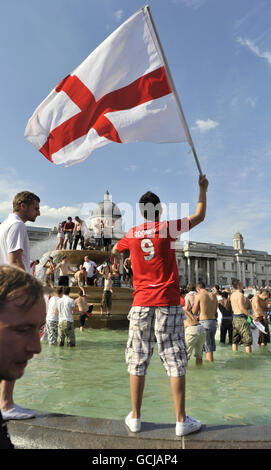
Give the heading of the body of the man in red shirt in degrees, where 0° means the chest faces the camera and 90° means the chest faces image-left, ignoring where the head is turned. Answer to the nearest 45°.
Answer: approximately 180°

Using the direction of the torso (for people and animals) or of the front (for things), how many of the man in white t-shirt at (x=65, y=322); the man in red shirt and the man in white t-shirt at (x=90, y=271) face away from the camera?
2

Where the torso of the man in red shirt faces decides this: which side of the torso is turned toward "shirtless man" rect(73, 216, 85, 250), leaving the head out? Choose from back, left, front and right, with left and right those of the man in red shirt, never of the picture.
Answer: front

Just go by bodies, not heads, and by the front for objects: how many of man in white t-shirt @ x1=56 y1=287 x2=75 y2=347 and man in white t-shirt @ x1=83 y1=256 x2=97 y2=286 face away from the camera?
1

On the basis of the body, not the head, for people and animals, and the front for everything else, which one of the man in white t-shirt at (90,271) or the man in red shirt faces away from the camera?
the man in red shirt

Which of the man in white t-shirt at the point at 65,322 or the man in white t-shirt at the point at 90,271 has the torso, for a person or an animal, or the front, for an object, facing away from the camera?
the man in white t-shirt at the point at 65,322

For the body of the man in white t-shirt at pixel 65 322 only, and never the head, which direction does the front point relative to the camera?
away from the camera

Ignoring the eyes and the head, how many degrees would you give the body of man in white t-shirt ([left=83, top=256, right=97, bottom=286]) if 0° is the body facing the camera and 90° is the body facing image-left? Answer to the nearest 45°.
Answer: approximately 45°

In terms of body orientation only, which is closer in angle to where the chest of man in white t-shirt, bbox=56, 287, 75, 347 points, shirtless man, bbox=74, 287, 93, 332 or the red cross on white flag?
the shirtless man

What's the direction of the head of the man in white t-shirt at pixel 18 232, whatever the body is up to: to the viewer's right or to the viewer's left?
to the viewer's right

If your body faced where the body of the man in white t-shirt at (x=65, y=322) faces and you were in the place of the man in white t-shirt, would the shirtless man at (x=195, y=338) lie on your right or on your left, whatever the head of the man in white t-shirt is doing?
on your right

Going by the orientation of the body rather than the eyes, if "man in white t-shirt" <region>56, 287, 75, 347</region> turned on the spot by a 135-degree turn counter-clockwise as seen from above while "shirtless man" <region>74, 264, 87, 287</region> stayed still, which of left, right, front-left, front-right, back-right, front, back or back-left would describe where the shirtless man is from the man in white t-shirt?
back-right
